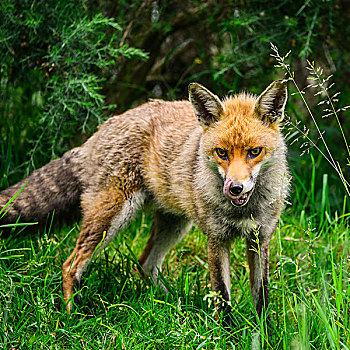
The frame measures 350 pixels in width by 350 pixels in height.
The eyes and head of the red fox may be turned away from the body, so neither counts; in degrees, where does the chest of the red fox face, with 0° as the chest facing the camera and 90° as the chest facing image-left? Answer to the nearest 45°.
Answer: approximately 315°
